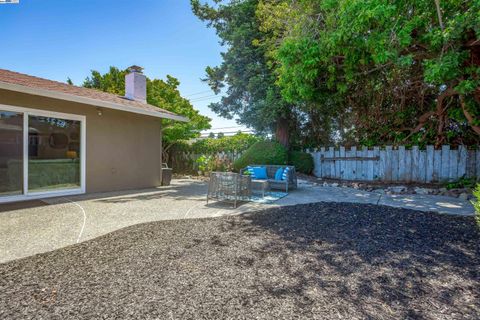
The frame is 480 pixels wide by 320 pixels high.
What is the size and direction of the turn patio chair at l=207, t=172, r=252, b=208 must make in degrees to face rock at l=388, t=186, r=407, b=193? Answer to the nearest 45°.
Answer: approximately 45° to its right

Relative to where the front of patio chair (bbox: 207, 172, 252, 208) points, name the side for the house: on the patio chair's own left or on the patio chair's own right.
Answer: on the patio chair's own left

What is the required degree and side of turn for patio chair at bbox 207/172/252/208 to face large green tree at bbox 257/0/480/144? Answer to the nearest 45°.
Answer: approximately 45° to its right

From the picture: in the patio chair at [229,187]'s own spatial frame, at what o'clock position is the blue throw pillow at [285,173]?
The blue throw pillow is roughly at 12 o'clock from the patio chair.

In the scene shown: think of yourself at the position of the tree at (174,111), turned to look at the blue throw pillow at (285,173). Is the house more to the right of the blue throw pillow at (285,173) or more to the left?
right

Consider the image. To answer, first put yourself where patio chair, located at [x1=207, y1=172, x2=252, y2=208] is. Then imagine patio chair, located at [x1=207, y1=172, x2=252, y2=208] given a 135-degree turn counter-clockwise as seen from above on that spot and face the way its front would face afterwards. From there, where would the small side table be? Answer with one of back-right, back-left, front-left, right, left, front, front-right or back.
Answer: back-right

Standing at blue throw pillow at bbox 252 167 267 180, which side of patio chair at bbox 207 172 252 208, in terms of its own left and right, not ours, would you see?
front

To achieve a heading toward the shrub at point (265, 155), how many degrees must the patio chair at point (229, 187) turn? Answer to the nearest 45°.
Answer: approximately 45° to its left

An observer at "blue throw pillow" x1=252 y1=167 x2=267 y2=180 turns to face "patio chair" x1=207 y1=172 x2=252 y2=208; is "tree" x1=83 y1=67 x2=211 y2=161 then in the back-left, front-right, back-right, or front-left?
back-right

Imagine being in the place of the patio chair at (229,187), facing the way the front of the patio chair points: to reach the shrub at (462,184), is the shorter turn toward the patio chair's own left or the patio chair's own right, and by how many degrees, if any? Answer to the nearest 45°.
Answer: approximately 45° to the patio chair's own right

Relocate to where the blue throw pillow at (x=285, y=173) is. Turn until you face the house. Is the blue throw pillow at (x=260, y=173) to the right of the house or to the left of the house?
right

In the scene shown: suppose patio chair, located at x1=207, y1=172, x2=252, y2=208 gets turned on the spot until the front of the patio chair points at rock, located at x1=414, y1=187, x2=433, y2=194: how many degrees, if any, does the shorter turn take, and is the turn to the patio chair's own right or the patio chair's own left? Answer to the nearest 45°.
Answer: approximately 45° to the patio chair's own right

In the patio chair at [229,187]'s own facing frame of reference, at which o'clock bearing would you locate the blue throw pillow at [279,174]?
The blue throw pillow is roughly at 12 o'clock from the patio chair.

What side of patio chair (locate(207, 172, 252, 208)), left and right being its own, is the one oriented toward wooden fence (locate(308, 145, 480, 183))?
front

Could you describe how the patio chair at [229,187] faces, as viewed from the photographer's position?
facing away from the viewer and to the right of the viewer
